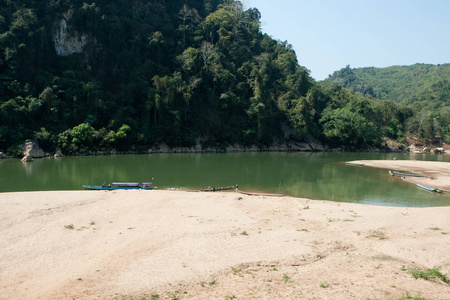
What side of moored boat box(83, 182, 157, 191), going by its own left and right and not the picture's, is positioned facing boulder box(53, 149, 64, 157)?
right

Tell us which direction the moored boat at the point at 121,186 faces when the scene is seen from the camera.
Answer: facing to the left of the viewer

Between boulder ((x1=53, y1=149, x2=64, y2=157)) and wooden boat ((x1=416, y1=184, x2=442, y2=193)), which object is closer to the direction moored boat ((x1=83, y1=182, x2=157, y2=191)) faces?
the boulder

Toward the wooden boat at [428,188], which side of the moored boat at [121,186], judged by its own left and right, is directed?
back
